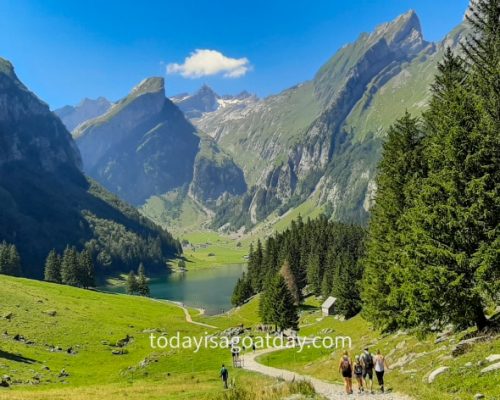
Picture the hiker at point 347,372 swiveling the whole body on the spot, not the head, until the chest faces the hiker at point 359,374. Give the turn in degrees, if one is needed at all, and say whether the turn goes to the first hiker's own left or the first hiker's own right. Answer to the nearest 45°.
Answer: approximately 45° to the first hiker's own right

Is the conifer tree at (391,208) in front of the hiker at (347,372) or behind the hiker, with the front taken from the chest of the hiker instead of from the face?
in front

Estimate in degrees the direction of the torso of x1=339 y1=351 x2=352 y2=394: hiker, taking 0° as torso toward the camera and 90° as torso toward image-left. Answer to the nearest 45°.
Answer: approximately 180°
